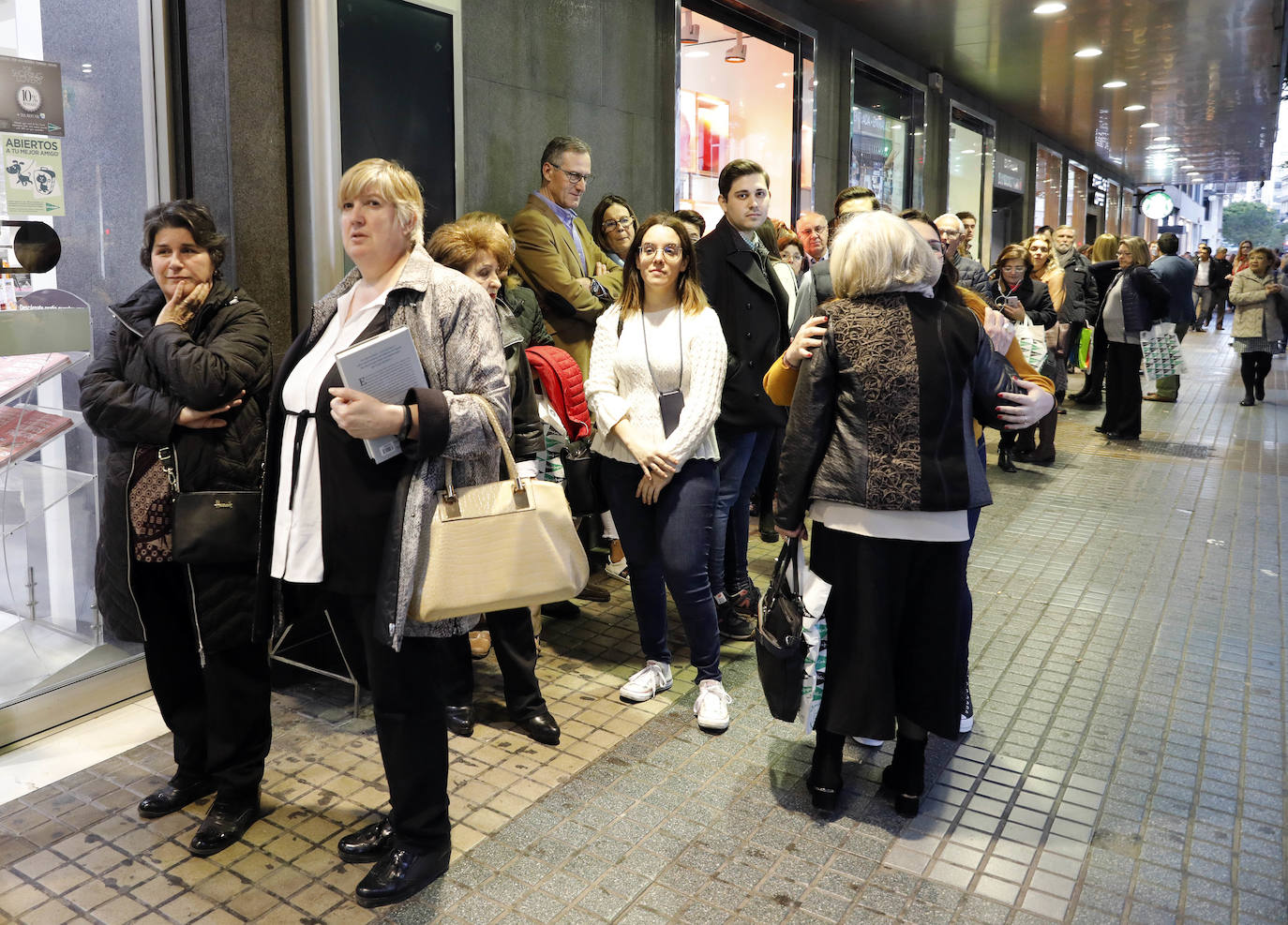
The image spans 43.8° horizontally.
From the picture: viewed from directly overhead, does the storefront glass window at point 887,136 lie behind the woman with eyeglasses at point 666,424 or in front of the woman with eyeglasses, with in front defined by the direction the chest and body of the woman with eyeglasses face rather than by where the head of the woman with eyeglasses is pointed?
behind

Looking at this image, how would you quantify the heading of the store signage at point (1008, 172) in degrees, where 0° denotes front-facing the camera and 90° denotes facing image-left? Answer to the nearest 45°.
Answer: approximately 315°

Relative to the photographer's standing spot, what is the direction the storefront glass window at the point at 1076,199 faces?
facing the viewer and to the right of the viewer

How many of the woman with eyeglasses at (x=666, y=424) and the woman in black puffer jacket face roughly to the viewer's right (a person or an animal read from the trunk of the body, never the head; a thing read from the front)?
0

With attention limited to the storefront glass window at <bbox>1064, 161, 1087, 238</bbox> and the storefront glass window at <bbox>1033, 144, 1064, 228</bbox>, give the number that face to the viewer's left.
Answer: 0

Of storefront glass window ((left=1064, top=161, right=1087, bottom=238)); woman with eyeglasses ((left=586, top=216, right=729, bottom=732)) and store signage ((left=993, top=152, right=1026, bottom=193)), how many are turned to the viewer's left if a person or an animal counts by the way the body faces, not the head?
0

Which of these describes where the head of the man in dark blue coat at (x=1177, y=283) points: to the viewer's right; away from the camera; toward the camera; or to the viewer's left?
away from the camera

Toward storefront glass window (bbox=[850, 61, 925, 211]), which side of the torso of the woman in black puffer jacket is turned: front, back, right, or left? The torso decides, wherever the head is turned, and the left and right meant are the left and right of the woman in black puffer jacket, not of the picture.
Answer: back

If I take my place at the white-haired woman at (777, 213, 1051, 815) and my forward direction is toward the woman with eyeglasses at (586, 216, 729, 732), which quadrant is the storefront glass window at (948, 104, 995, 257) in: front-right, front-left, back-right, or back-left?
front-right

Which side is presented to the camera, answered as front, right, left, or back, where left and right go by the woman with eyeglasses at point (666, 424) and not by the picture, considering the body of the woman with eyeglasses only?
front

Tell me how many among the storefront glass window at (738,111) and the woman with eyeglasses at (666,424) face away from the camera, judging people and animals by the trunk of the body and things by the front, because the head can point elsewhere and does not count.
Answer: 0
